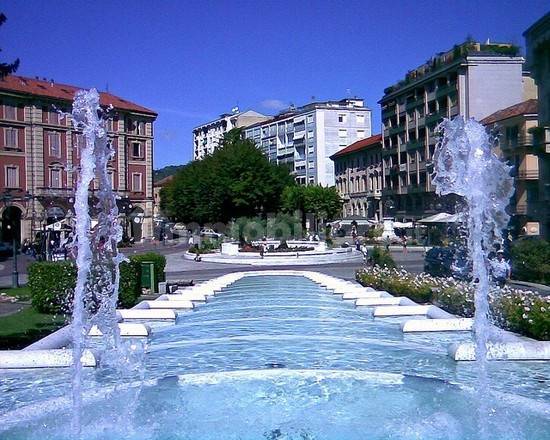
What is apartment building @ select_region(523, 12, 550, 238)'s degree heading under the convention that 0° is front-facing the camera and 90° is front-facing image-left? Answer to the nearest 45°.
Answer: approximately 90°

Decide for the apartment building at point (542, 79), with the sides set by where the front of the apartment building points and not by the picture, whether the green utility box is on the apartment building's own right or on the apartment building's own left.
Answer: on the apartment building's own left

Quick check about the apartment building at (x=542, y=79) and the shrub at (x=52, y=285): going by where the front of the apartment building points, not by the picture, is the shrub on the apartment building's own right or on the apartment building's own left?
on the apartment building's own left

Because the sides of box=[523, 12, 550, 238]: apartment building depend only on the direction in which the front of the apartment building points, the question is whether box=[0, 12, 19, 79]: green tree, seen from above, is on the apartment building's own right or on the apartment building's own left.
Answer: on the apartment building's own left

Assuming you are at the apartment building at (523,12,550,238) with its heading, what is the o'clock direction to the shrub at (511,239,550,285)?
The shrub is roughly at 9 o'clock from the apartment building.

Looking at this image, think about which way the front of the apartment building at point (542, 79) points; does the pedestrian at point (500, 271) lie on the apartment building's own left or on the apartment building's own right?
on the apartment building's own left

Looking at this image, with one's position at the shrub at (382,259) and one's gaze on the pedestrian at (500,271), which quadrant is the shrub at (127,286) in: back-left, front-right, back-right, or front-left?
front-right
